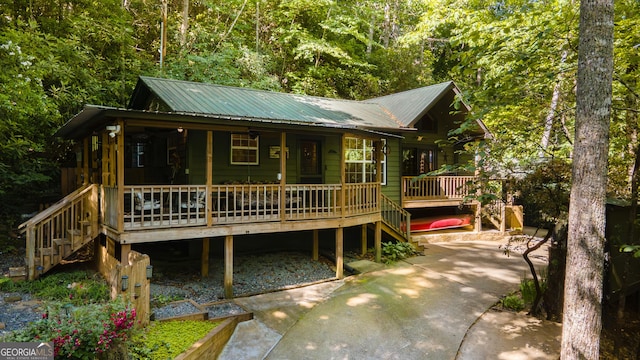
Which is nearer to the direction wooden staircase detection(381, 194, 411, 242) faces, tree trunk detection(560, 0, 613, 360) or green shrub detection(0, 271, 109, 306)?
the tree trunk

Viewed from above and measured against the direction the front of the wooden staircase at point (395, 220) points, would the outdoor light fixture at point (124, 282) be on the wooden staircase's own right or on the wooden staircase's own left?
on the wooden staircase's own right

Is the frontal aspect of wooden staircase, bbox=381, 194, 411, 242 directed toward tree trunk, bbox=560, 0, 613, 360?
no

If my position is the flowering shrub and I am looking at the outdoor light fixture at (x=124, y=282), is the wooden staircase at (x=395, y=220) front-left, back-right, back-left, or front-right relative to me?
front-right

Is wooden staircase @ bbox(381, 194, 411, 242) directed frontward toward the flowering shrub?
no

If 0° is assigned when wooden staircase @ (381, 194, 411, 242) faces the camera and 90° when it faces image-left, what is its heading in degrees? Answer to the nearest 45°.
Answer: approximately 270°

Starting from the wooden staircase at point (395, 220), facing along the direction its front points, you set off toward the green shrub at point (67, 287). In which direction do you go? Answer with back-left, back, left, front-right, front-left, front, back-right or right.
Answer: back-right

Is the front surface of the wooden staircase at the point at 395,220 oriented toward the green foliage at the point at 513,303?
no

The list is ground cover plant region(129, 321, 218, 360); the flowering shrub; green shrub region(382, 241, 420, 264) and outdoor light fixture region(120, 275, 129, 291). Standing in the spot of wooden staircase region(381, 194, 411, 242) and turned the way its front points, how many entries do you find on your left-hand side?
0

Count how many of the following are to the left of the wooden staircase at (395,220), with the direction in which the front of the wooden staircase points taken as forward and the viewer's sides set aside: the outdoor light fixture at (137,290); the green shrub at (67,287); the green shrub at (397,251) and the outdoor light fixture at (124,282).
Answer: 0
